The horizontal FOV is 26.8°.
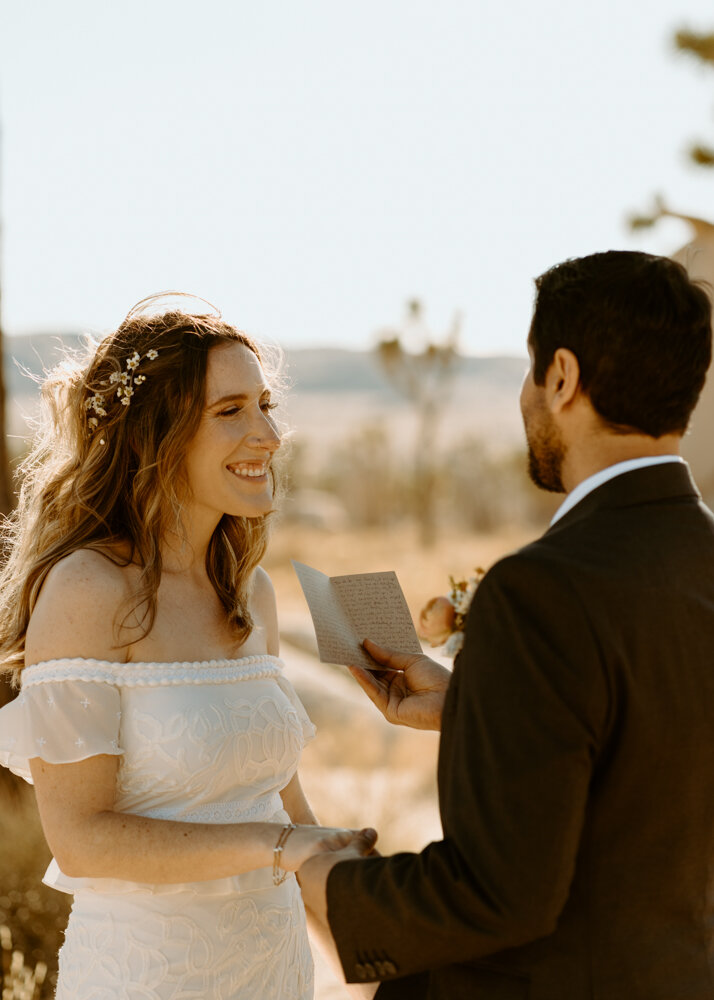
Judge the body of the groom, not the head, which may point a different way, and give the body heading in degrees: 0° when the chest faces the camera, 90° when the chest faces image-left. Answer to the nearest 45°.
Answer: approximately 135°

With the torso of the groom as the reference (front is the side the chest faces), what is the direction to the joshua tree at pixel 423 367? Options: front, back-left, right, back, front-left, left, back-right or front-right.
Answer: front-right

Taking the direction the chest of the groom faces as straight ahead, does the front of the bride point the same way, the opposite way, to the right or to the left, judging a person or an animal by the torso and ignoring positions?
the opposite way

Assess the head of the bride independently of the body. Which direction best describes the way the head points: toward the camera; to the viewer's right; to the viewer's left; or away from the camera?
to the viewer's right

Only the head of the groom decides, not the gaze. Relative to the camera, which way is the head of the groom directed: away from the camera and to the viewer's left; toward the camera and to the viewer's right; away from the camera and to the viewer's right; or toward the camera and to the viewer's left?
away from the camera and to the viewer's left

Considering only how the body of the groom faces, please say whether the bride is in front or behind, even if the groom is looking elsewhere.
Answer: in front

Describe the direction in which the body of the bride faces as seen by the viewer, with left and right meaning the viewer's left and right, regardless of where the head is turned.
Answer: facing the viewer and to the right of the viewer

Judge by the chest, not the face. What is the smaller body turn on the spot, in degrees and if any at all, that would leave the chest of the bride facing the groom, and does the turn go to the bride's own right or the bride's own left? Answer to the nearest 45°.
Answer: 0° — they already face them
